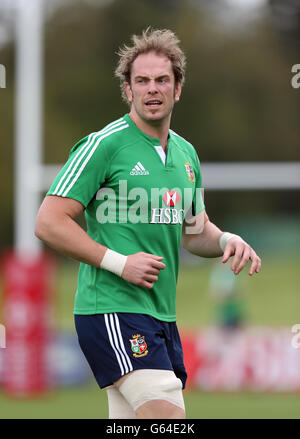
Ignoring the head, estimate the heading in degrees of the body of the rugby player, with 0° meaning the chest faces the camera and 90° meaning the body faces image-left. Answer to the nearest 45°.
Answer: approximately 315°

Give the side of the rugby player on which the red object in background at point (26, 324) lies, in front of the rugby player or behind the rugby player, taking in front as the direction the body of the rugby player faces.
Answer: behind
